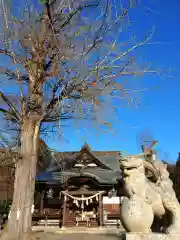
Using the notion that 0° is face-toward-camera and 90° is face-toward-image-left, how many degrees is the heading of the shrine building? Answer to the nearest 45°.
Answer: approximately 0°

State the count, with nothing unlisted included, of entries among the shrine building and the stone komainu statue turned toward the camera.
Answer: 1

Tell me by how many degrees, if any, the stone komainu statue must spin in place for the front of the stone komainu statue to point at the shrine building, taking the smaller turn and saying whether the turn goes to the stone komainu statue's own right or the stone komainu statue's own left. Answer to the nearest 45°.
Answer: approximately 90° to the stone komainu statue's own right

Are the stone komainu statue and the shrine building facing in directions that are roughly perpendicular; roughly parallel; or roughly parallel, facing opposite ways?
roughly perpendicular

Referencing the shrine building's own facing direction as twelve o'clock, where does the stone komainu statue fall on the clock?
The stone komainu statue is roughly at 12 o'clock from the shrine building.

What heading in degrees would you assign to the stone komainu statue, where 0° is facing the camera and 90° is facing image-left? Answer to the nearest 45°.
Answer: approximately 90°
